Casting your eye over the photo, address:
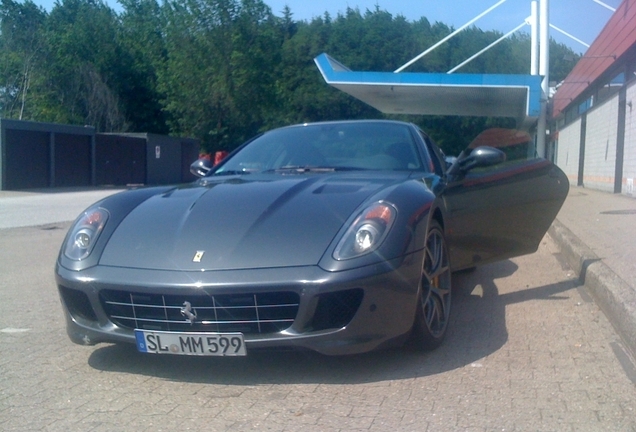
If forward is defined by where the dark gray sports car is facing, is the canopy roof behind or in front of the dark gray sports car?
behind

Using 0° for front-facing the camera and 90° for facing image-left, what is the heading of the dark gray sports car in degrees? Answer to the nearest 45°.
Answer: approximately 45°
